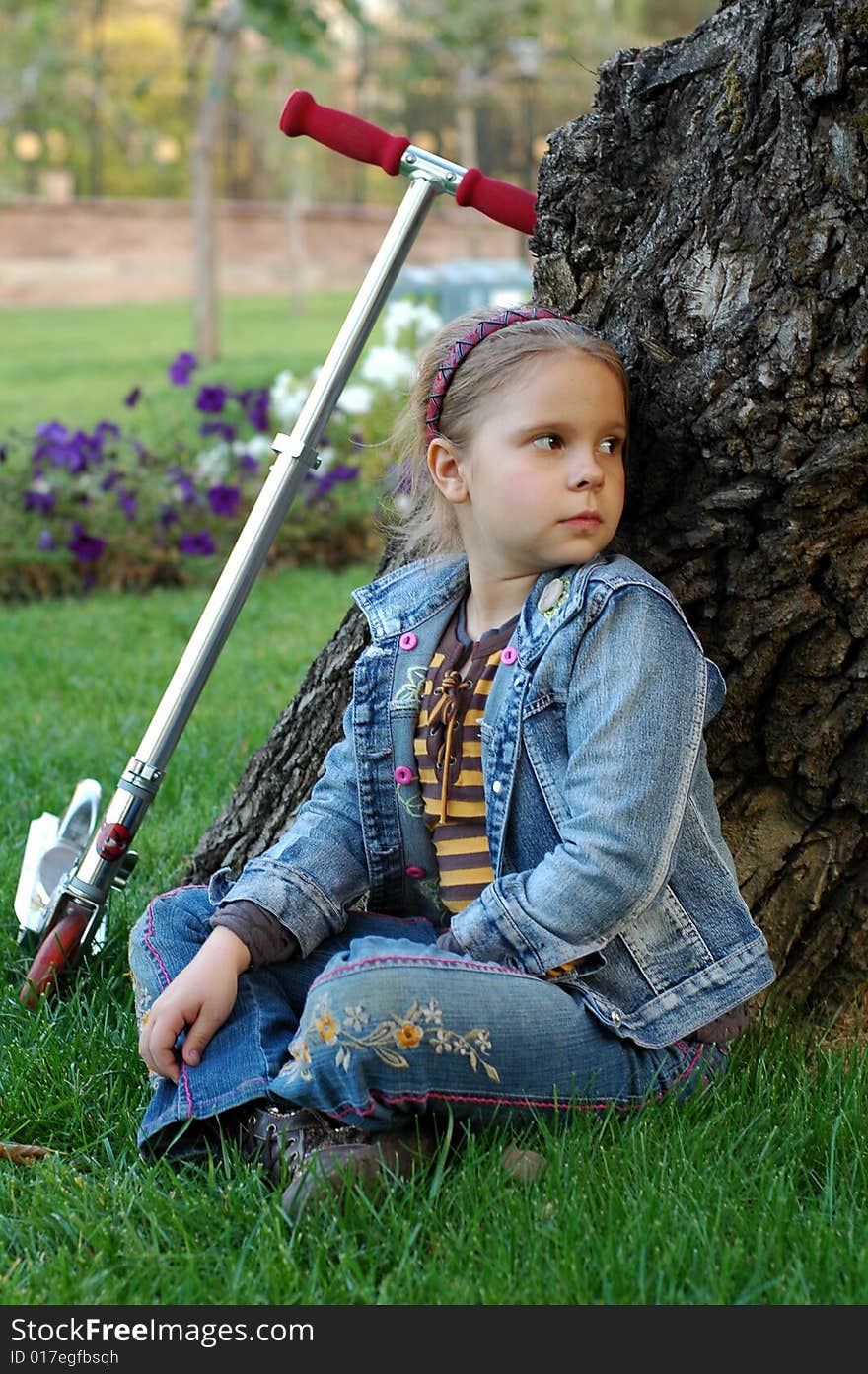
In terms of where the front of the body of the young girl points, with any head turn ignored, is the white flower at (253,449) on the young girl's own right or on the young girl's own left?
on the young girl's own right

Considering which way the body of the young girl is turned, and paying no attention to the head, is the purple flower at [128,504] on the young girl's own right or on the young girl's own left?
on the young girl's own right

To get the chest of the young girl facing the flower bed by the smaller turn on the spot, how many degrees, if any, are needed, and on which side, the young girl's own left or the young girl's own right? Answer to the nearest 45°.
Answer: approximately 135° to the young girl's own right

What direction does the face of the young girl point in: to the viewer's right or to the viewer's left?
to the viewer's right

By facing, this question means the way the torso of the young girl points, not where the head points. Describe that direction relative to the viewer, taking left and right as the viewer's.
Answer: facing the viewer and to the left of the viewer

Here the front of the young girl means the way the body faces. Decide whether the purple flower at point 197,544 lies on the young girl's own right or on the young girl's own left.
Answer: on the young girl's own right

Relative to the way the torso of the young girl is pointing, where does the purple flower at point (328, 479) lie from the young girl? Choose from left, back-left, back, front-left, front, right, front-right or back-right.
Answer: back-right

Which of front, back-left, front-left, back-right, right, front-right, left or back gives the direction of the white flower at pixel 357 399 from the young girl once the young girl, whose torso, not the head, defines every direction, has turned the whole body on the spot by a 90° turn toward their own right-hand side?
front-right
